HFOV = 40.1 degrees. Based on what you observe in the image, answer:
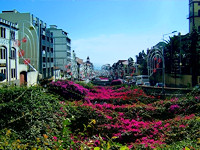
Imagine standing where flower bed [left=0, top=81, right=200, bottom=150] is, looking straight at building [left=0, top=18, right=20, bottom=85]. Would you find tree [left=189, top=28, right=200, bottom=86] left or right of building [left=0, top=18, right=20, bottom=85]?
right

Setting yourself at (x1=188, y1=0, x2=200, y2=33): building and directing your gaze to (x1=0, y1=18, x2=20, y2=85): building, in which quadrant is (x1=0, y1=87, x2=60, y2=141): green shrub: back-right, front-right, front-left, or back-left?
front-left

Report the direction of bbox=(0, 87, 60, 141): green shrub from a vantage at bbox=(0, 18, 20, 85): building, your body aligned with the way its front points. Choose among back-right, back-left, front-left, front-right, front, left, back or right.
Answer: front-right

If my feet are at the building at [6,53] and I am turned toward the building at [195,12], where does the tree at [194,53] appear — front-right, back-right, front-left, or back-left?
front-right

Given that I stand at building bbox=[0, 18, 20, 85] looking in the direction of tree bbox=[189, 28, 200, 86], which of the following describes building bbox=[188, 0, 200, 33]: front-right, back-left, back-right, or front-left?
front-left

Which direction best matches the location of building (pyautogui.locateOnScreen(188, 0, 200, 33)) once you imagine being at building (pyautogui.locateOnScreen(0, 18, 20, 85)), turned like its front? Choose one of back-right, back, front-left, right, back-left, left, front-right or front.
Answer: front-left

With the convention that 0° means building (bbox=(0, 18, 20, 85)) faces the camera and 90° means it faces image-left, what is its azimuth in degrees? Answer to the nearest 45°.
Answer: approximately 315°

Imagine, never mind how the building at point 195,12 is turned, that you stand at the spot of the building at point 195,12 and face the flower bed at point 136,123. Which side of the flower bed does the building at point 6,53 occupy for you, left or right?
right

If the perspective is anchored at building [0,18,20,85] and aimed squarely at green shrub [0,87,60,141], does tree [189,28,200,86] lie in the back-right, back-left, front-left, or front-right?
front-left

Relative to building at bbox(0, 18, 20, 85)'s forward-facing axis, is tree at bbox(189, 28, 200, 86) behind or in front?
in front

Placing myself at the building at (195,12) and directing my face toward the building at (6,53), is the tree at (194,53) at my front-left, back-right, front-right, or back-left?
front-left
